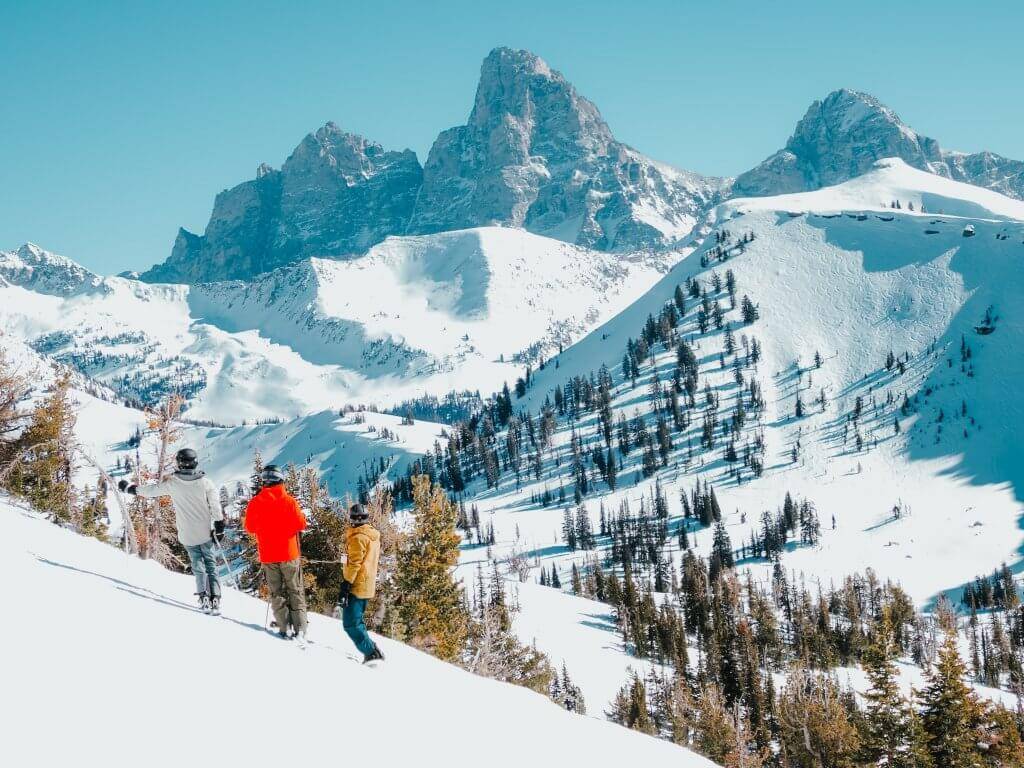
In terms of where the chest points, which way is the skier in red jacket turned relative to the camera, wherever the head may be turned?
away from the camera

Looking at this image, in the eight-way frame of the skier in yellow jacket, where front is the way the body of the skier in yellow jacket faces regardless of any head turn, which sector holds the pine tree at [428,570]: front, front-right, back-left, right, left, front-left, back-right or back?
front-right

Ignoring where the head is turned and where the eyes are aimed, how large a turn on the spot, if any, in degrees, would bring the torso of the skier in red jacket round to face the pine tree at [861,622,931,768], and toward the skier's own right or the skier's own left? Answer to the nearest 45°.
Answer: approximately 45° to the skier's own right

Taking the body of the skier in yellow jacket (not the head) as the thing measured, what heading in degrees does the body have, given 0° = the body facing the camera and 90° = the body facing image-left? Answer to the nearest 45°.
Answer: approximately 135°

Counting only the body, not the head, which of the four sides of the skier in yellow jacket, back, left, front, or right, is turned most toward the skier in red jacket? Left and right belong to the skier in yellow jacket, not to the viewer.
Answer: front

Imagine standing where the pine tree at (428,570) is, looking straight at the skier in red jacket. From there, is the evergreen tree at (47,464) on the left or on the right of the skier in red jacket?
right

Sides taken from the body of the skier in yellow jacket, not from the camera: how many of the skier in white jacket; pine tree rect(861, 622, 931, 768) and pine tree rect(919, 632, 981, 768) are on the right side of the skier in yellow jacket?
2
